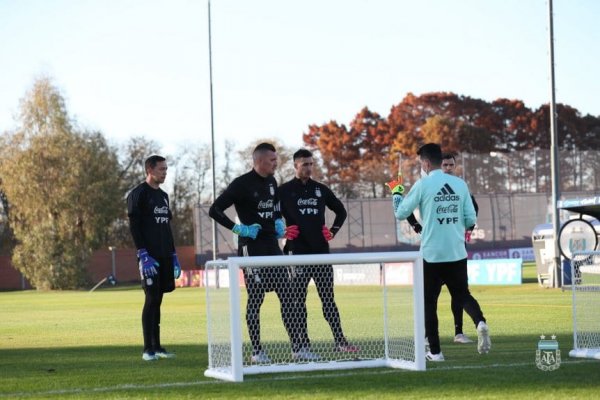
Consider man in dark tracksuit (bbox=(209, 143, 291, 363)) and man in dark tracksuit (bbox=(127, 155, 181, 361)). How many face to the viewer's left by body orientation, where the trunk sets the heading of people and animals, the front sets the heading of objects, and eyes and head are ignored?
0

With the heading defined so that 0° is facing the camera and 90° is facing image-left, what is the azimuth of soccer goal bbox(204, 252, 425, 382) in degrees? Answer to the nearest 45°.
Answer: approximately 315°

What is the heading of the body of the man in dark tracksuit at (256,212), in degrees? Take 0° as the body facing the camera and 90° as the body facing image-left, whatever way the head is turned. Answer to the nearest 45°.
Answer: approximately 315°

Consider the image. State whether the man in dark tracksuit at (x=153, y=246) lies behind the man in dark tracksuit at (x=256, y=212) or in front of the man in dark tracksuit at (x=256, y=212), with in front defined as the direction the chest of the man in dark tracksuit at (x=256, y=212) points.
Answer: behind

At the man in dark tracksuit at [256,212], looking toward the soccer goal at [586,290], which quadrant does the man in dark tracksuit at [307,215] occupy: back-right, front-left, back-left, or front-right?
front-left

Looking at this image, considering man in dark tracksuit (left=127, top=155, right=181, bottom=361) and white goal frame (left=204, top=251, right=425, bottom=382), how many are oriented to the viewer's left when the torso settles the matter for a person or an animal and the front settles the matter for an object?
0

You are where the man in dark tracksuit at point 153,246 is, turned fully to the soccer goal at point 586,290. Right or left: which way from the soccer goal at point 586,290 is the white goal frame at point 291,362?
right

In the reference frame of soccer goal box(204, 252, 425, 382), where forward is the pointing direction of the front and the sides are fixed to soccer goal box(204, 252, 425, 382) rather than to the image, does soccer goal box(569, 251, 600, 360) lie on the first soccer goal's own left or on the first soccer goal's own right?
on the first soccer goal's own left

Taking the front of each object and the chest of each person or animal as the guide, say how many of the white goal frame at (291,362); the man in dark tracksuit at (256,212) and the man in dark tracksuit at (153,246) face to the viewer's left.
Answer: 0

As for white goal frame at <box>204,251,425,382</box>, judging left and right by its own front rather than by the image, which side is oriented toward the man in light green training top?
left
